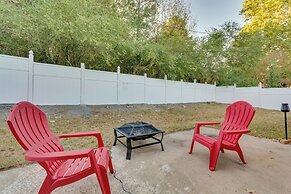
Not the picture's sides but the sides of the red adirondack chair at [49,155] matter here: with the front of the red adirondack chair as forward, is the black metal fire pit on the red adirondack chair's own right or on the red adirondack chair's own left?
on the red adirondack chair's own left

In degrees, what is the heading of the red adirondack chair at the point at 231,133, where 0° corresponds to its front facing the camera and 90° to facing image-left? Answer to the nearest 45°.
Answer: approximately 45°

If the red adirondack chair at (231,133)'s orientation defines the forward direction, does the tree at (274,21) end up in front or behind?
behind

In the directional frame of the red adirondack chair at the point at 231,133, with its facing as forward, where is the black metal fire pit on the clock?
The black metal fire pit is roughly at 1 o'clock from the red adirondack chair.

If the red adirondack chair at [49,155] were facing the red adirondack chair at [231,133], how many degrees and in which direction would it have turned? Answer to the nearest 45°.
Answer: approximately 45° to its left

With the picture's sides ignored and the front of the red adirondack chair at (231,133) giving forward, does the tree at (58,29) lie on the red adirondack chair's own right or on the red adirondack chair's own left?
on the red adirondack chair's own right

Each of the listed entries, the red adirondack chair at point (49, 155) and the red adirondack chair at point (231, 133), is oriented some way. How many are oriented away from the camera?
0

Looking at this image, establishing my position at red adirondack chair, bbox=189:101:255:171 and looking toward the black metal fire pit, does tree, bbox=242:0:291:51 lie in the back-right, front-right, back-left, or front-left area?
back-right

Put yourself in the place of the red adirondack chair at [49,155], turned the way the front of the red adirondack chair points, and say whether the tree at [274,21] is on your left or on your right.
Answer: on your left

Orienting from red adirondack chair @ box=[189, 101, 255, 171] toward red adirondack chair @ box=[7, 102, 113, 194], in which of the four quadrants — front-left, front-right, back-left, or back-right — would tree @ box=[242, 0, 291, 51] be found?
back-right

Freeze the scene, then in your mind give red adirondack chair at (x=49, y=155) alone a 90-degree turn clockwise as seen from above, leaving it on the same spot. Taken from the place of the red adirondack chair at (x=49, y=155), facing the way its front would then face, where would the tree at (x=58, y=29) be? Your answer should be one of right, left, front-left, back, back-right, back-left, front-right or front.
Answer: back-right

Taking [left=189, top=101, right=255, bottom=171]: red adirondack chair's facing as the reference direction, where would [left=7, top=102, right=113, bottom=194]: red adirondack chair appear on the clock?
[left=7, top=102, right=113, bottom=194]: red adirondack chair is roughly at 12 o'clock from [left=189, top=101, right=255, bottom=171]: red adirondack chair.
